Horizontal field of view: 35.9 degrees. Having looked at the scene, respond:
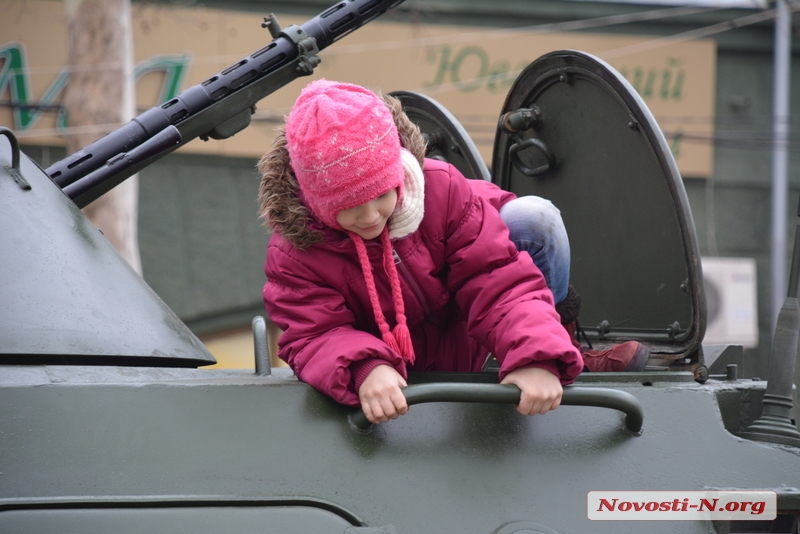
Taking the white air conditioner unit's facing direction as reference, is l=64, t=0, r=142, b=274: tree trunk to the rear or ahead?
ahead

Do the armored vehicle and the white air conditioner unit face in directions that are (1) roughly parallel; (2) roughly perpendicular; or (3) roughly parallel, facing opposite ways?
roughly perpendicular

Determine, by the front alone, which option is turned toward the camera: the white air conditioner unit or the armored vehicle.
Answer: the white air conditioner unit

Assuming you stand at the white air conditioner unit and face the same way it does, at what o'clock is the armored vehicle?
The armored vehicle is roughly at 12 o'clock from the white air conditioner unit.

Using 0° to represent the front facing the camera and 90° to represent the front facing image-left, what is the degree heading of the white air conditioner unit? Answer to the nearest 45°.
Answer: approximately 0°

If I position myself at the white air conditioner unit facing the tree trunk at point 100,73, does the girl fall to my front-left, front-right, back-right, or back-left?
front-left

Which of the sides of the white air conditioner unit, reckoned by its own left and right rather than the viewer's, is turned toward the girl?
front
